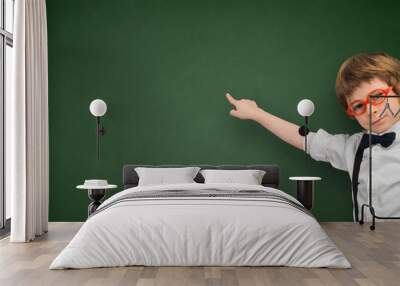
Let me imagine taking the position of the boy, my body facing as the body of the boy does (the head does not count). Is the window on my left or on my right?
on my right

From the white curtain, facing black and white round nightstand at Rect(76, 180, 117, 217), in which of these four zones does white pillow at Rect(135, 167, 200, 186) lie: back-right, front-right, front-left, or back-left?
front-right

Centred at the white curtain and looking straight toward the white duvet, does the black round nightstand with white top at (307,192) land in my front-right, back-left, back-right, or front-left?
front-left
